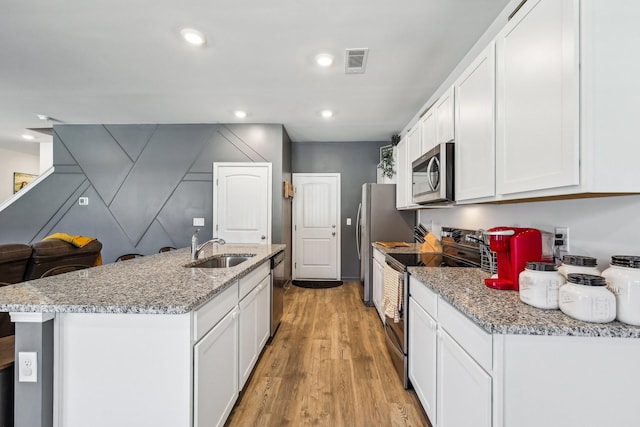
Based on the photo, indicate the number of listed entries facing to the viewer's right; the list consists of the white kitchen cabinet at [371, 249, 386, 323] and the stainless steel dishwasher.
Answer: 1

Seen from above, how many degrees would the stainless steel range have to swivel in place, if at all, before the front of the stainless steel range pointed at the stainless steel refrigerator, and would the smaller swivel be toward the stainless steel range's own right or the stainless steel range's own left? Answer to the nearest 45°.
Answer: approximately 90° to the stainless steel range's own right

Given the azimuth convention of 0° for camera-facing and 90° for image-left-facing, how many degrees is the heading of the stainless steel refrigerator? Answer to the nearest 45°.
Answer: approximately 90°

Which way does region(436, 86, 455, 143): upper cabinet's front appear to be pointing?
to the viewer's left

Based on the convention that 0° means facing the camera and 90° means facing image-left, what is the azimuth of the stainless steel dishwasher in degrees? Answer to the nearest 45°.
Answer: approximately 270°

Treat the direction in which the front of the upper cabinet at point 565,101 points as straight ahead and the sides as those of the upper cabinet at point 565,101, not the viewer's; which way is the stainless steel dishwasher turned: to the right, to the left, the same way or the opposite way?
the opposite way

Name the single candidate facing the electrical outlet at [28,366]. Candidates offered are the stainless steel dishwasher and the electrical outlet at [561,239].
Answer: the electrical outlet at [561,239]

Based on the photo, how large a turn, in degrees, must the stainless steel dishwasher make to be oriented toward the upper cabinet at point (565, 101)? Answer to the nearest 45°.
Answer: approximately 45° to its right

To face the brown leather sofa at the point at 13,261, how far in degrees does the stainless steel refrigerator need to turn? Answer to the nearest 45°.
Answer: approximately 45° to its left

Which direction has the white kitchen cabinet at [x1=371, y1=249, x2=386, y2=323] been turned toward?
to the viewer's left

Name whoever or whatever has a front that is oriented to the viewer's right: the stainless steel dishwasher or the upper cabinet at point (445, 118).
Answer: the stainless steel dishwasher

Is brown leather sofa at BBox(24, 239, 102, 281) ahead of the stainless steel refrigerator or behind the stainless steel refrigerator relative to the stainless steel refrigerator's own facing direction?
ahead

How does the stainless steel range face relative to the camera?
to the viewer's left

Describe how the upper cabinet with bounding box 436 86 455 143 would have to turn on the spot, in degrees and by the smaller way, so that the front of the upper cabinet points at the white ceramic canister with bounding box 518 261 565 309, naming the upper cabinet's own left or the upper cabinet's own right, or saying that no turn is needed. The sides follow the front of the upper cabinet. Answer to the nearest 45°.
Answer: approximately 90° to the upper cabinet's own left

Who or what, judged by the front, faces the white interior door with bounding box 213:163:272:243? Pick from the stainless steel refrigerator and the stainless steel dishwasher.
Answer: the stainless steel refrigerator

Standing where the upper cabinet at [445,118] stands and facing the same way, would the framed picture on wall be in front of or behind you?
in front
